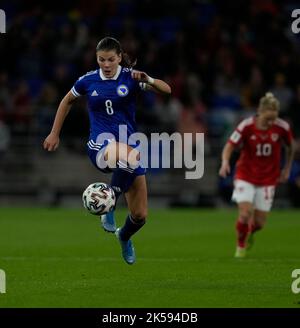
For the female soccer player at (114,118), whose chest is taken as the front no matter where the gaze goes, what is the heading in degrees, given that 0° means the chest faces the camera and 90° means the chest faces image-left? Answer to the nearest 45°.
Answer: approximately 0°

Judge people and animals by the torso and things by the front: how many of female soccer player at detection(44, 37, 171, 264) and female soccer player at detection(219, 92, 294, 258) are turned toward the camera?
2

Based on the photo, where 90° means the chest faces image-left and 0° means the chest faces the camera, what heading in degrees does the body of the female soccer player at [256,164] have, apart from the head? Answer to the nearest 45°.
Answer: approximately 0°

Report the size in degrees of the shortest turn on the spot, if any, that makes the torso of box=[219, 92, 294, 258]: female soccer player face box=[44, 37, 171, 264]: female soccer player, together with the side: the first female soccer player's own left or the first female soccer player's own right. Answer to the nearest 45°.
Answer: approximately 45° to the first female soccer player's own right

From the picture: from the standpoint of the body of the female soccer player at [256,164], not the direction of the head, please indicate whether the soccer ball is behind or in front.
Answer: in front
